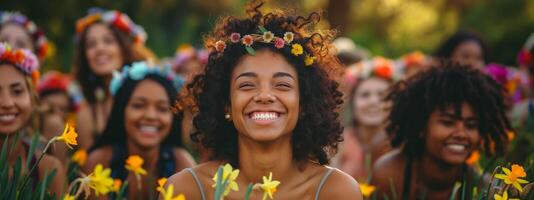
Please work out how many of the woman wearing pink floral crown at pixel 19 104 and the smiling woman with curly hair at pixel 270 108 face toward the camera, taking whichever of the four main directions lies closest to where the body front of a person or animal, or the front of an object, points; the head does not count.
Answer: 2

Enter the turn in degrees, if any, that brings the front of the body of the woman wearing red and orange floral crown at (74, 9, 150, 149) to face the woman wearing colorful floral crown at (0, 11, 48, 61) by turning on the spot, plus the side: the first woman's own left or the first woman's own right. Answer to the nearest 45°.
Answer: approximately 90° to the first woman's own right

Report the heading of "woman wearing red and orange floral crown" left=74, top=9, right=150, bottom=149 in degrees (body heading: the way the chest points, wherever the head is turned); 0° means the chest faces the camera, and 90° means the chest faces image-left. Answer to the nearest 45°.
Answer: approximately 0°

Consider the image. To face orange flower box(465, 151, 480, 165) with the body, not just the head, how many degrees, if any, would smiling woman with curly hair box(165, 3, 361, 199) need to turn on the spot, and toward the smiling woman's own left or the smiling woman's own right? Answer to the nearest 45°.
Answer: approximately 135° to the smiling woman's own left

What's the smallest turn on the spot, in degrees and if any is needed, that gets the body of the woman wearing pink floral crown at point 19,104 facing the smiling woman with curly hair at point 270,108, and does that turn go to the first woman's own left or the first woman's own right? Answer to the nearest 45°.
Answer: approximately 45° to the first woman's own left

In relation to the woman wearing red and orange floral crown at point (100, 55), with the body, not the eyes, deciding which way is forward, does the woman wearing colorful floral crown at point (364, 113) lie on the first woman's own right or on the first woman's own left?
on the first woman's own left

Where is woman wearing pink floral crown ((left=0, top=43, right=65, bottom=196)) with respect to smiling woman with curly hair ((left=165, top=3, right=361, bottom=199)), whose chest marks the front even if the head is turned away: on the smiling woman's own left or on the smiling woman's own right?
on the smiling woman's own right
